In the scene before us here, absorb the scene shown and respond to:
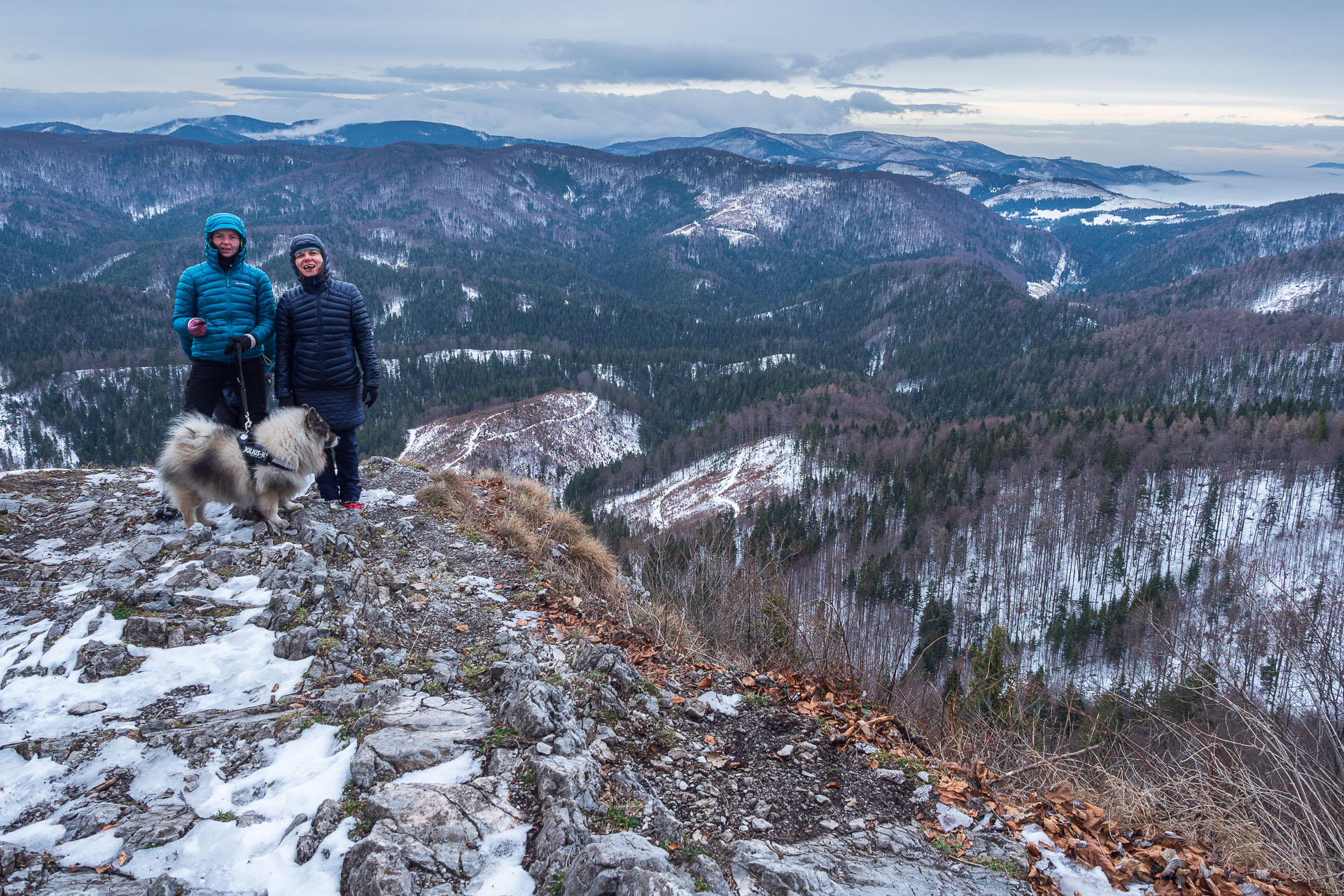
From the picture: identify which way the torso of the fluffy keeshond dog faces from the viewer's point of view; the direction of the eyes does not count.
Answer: to the viewer's right

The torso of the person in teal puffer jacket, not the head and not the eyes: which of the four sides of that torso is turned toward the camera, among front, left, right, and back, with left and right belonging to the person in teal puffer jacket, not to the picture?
front

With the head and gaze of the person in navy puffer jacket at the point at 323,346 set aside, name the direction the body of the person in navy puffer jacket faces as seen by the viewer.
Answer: toward the camera

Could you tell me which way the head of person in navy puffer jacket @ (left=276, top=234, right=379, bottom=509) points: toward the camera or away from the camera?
toward the camera

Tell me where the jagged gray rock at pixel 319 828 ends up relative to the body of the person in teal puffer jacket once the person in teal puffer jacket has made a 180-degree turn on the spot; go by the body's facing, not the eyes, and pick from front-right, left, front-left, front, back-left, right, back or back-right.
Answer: back

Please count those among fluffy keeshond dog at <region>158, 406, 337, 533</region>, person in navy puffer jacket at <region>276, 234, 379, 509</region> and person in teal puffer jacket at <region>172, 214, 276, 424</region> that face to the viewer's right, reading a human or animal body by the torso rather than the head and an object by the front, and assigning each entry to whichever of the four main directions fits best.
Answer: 1

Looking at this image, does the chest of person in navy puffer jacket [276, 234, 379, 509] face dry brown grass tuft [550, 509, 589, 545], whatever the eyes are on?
no

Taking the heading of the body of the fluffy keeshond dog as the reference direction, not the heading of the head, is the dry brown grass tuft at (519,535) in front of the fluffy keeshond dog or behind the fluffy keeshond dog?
in front

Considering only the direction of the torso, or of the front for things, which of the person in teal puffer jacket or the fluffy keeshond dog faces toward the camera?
the person in teal puffer jacket

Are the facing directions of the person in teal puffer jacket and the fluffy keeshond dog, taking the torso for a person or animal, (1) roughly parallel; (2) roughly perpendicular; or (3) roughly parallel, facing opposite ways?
roughly perpendicular

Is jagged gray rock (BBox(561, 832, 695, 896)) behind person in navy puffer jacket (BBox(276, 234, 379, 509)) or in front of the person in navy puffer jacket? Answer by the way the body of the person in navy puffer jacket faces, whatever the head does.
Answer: in front

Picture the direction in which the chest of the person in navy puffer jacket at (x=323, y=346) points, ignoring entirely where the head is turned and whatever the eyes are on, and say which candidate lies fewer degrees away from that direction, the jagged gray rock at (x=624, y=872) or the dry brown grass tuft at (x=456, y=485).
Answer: the jagged gray rock

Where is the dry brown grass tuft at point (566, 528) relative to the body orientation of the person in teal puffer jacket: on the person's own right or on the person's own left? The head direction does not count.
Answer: on the person's own left

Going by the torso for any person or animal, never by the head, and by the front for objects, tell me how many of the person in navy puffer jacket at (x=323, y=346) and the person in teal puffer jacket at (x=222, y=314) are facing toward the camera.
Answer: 2

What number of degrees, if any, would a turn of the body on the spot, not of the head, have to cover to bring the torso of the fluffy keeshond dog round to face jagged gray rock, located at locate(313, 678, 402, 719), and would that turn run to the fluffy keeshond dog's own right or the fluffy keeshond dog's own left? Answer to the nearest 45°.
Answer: approximately 90° to the fluffy keeshond dog's own right

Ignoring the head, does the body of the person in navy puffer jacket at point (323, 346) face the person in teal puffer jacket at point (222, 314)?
no

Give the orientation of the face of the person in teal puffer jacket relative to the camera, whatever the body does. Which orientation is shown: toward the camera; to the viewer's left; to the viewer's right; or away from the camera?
toward the camera

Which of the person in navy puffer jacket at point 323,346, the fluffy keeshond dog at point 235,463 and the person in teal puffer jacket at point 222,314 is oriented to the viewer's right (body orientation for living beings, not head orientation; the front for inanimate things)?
the fluffy keeshond dog
